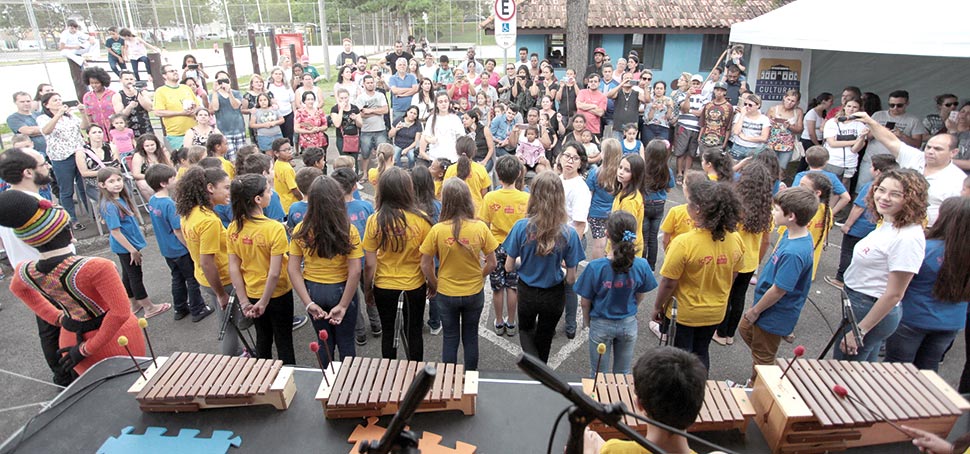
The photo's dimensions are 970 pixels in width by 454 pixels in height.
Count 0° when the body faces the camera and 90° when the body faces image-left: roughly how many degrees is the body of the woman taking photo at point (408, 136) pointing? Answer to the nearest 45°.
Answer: approximately 0°

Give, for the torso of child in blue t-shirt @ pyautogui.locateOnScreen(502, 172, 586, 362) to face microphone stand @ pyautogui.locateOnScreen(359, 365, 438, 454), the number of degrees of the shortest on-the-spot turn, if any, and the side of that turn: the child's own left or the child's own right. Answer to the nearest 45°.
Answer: approximately 180°

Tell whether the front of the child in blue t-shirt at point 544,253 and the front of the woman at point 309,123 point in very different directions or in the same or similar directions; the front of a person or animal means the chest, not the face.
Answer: very different directions

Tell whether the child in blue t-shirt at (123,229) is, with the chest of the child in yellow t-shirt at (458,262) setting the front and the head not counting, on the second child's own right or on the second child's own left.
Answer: on the second child's own left

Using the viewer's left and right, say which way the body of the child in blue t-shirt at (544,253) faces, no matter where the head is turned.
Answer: facing away from the viewer

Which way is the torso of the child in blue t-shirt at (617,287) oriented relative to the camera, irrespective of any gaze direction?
away from the camera

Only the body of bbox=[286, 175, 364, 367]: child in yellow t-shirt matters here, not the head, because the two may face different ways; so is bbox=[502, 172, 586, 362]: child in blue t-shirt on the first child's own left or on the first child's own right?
on the first child's own right

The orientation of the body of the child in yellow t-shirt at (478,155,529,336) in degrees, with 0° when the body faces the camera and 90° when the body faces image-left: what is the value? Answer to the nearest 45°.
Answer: approximately 180°

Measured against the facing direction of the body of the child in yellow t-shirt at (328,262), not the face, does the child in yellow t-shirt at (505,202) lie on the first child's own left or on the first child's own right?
on the first child's own right

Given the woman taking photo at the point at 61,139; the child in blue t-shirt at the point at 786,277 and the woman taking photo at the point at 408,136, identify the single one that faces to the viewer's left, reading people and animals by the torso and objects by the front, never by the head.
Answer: the child in blue t-shirt

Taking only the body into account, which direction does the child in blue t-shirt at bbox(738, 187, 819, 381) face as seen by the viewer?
to the viewer's left

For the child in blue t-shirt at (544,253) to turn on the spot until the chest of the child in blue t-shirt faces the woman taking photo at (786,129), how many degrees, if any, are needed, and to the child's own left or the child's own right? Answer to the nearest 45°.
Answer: approximately 45° to the child's own right

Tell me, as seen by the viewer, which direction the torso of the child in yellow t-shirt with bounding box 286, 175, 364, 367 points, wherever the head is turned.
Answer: away from the camera

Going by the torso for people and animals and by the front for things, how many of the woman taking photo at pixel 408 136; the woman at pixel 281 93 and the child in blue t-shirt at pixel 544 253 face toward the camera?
2
